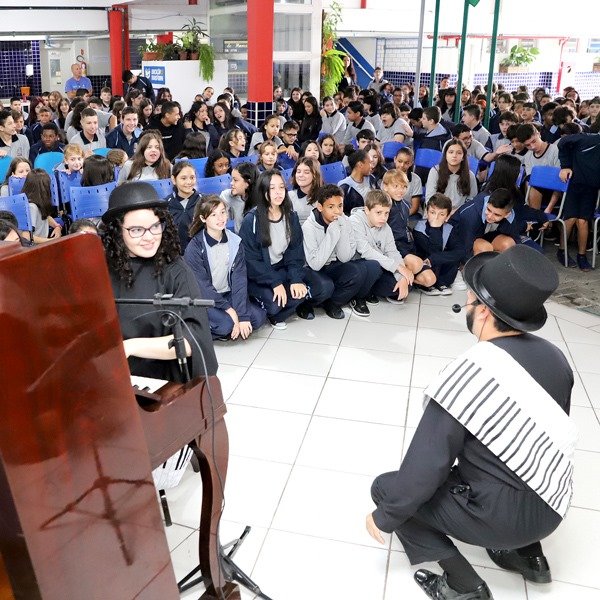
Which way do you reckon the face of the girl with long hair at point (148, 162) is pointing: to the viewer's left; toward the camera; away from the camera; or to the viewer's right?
toward the camera

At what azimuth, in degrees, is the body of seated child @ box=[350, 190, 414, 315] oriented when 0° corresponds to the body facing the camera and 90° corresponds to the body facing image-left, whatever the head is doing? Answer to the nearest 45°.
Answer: approximately 315°

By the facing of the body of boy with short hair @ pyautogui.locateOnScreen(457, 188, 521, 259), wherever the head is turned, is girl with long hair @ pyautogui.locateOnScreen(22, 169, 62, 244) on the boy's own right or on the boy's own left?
on the boy's own right

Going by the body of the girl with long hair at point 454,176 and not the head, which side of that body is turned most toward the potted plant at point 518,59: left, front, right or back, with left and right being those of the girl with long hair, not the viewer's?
back

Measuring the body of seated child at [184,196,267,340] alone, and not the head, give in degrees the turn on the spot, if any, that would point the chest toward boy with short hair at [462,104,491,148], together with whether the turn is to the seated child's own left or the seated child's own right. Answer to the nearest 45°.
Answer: approximately 90° to the seated child's own left

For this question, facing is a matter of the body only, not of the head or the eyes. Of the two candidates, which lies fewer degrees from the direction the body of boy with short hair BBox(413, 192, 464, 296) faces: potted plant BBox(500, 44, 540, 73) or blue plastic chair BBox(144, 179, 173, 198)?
the blue plastic chair

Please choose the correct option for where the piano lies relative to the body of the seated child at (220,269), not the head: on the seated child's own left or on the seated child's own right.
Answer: on the seated child's own right

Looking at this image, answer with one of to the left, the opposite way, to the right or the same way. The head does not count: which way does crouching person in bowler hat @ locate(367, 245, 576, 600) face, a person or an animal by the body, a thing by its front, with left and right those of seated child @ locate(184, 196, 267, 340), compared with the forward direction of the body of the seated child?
the opposite way

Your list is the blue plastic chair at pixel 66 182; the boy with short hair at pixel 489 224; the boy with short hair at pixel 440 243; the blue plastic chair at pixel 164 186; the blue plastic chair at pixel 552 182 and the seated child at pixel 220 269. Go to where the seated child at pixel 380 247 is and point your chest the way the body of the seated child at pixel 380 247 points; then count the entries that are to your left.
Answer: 3

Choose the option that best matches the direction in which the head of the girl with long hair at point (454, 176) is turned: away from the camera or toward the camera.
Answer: toward the camera

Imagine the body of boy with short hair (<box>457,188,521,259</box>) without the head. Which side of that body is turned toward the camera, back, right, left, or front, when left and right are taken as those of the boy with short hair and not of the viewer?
front

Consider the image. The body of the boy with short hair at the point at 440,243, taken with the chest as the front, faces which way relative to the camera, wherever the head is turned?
toward the camera

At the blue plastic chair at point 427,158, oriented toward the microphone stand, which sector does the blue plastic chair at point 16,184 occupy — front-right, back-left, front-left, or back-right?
front-right

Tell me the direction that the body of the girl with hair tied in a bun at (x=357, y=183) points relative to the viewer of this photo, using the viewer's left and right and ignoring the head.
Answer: facing the viewer and to the right of the viewer

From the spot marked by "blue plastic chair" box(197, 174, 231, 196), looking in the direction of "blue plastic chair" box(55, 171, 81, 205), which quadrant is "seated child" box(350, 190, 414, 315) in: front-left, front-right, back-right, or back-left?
back-left

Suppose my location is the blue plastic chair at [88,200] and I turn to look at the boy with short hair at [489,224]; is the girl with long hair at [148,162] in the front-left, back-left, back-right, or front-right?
front-left

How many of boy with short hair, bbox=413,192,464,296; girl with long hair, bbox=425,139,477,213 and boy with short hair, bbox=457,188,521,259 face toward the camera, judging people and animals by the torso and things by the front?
3
